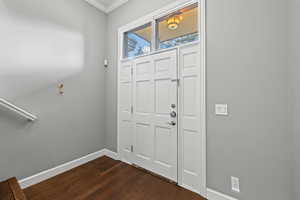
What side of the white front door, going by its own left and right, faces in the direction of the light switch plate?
left

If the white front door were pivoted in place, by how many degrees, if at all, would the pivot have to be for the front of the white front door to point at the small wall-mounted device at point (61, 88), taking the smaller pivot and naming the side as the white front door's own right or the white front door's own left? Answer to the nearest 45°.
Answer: approximately 45° to the white front door's own right

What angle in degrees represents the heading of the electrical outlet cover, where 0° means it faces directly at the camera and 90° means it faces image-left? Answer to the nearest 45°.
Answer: approximately 45°

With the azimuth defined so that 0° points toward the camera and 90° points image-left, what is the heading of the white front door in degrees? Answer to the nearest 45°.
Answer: approximately 45°
